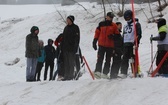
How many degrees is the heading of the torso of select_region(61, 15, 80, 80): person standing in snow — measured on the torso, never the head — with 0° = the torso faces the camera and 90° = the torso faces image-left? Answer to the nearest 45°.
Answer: approximately 45°

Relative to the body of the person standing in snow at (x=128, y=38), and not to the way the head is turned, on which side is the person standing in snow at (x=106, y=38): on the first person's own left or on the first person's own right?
on the first person's own right

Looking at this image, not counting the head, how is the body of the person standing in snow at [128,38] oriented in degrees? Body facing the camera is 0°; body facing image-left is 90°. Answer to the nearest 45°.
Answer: approximately 0°

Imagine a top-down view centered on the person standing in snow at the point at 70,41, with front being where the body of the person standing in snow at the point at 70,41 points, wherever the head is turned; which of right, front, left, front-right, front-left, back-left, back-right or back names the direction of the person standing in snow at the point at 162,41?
back-left

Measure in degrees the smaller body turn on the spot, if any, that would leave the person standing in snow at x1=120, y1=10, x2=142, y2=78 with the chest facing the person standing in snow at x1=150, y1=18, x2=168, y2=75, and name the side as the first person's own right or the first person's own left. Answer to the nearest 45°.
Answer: approximately 90° to the first person's own left
